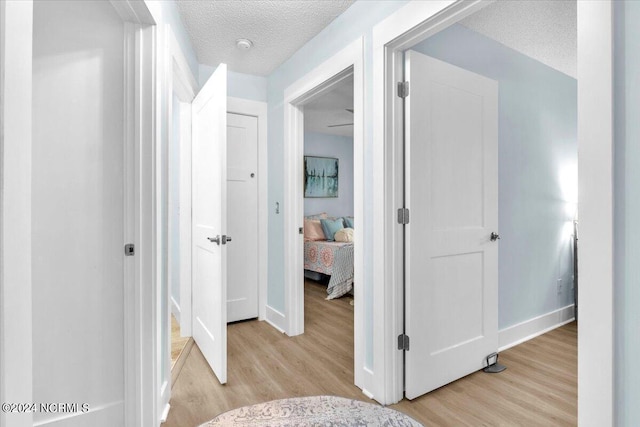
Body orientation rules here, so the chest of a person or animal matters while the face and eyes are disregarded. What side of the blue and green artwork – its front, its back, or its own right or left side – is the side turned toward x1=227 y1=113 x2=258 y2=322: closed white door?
front

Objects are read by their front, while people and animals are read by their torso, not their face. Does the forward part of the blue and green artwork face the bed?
yes

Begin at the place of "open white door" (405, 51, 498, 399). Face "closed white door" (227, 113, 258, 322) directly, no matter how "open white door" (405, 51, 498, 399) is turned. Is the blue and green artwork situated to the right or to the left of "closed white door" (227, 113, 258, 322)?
right

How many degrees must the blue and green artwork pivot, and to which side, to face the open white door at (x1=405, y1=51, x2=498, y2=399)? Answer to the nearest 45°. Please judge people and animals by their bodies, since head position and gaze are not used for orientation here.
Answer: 0° — it already faces it

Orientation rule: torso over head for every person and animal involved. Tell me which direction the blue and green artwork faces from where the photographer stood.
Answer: facing the viewer

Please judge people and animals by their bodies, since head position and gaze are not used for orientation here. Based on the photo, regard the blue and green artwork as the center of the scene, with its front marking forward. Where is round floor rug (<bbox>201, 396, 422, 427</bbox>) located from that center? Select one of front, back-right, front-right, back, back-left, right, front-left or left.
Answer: front

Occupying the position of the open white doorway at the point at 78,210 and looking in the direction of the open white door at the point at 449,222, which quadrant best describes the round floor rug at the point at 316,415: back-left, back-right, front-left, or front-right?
front-right

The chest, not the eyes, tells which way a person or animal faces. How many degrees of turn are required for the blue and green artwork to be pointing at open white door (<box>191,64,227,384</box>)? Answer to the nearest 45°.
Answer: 0° — it already faces it

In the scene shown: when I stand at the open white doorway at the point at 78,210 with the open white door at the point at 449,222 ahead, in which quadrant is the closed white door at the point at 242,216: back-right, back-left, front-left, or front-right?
front-left

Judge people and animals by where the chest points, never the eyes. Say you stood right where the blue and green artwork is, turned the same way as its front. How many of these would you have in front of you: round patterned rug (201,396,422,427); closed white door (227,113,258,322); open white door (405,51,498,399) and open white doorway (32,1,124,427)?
4

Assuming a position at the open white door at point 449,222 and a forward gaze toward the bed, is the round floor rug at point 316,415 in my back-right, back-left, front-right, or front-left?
back-left
